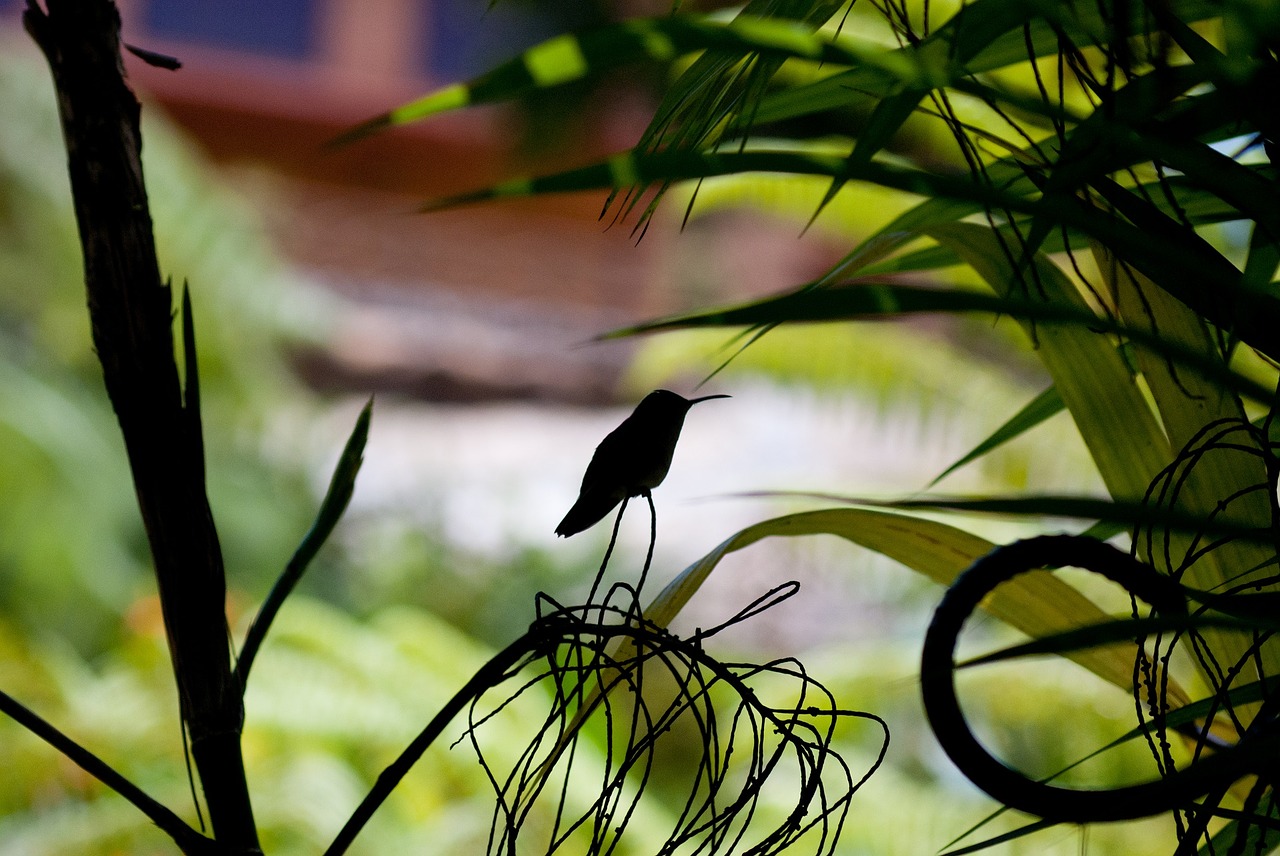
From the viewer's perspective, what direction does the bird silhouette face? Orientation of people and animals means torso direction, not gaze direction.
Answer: to the viewer's right
